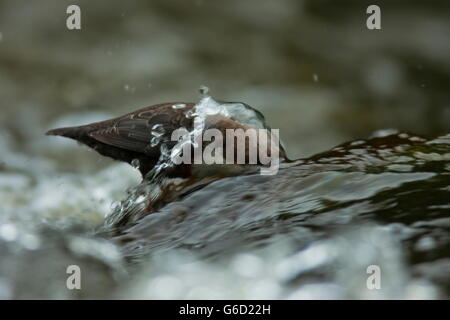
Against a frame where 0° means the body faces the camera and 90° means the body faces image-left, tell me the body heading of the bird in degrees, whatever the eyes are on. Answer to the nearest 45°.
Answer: approximately 270°
